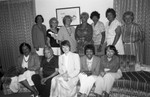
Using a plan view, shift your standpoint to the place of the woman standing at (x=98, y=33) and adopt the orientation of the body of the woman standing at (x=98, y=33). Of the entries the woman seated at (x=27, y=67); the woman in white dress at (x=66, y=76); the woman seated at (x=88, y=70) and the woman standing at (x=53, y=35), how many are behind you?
0

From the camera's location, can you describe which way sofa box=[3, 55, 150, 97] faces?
facing the viewer

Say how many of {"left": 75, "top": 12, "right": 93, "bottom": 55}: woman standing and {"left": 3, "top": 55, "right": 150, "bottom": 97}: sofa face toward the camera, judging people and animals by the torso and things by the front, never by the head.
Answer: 2

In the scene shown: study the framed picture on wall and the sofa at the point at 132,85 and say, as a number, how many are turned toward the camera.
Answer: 2

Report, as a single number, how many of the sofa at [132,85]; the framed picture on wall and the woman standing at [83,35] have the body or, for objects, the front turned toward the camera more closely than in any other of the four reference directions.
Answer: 3

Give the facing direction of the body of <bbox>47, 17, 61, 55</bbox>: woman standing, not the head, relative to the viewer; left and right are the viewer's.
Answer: facing the viewer and to the right of the viewer

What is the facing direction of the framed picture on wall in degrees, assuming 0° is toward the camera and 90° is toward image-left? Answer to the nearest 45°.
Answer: approximately 0°

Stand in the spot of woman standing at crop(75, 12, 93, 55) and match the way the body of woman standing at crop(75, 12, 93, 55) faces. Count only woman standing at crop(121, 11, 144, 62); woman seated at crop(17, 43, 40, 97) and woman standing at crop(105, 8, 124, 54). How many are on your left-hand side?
2

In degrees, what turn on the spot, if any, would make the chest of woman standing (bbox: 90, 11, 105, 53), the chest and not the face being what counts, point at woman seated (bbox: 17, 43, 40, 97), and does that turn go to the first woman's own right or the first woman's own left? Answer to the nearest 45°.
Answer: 0° — they already face them

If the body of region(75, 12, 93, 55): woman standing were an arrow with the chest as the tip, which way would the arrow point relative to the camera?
toward the camera

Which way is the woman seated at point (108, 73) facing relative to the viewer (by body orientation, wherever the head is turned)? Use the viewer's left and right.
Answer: facing the viewer and to the left of the viewer

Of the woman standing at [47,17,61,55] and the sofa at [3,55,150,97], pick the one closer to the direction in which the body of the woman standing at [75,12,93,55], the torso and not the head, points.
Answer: the sofa

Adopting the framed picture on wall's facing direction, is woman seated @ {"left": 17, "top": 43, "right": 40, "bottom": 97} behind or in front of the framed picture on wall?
in front

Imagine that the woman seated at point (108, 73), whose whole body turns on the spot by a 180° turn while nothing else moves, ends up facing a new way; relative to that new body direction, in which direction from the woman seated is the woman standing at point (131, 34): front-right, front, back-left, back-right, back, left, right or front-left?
front
